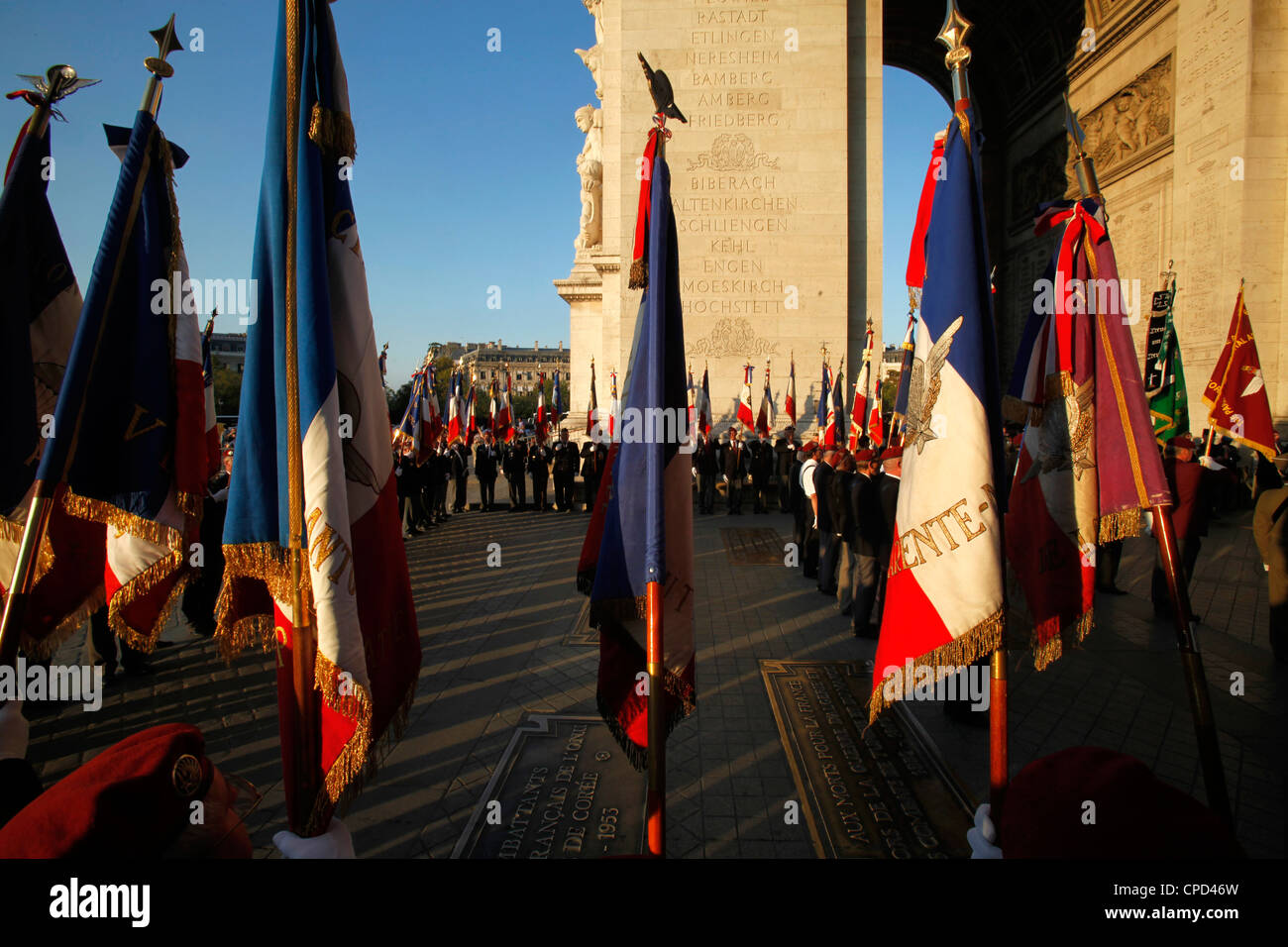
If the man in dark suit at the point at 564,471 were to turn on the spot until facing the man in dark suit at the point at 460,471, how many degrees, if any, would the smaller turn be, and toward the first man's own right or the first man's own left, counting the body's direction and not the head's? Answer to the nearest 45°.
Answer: approximately 135° to the first man's own right

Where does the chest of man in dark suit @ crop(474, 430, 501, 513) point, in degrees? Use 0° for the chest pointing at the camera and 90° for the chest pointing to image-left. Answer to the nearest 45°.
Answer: approximately 0°

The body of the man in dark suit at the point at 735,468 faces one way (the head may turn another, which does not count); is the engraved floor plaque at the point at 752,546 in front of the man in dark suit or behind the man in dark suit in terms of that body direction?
in front

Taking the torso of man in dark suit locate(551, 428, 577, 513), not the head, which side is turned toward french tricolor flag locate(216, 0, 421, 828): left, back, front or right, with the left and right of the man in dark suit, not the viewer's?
front

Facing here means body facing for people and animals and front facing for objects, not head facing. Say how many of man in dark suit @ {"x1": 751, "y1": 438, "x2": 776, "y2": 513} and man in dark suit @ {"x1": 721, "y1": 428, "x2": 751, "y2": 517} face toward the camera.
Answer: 2

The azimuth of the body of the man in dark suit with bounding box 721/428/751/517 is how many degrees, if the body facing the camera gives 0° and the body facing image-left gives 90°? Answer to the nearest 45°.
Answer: approximately 0°
